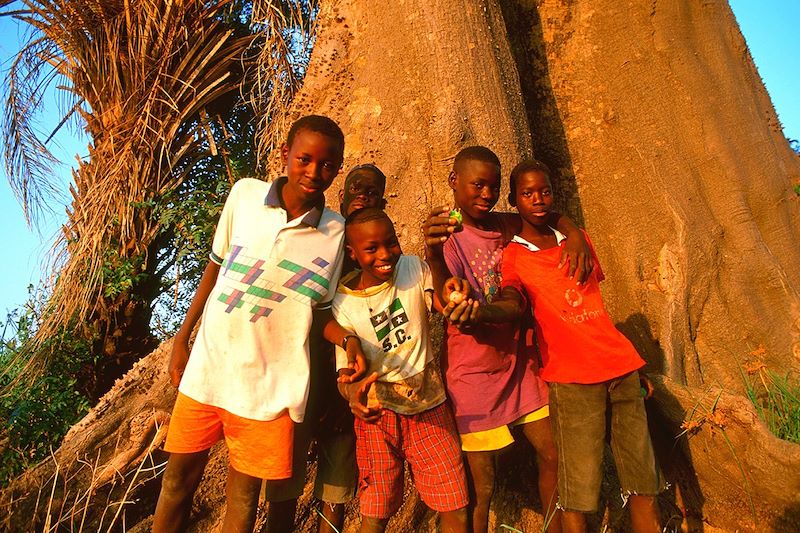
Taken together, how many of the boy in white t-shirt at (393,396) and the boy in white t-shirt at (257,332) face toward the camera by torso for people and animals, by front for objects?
2

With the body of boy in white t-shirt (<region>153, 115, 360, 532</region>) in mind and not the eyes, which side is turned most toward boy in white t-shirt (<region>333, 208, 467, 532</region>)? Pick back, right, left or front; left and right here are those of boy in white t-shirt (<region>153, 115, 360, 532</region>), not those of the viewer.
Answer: left

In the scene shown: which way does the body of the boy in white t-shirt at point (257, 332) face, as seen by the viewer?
toward the camera

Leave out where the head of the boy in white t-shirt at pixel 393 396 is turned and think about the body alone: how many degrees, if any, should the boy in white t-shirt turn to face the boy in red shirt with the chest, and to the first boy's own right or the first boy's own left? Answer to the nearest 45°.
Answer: approximately 90° to the first boy's own left

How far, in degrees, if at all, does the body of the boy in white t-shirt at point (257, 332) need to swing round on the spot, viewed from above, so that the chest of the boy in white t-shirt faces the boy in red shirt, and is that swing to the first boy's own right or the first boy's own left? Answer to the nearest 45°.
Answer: approximately 90° to the first boy's own left
